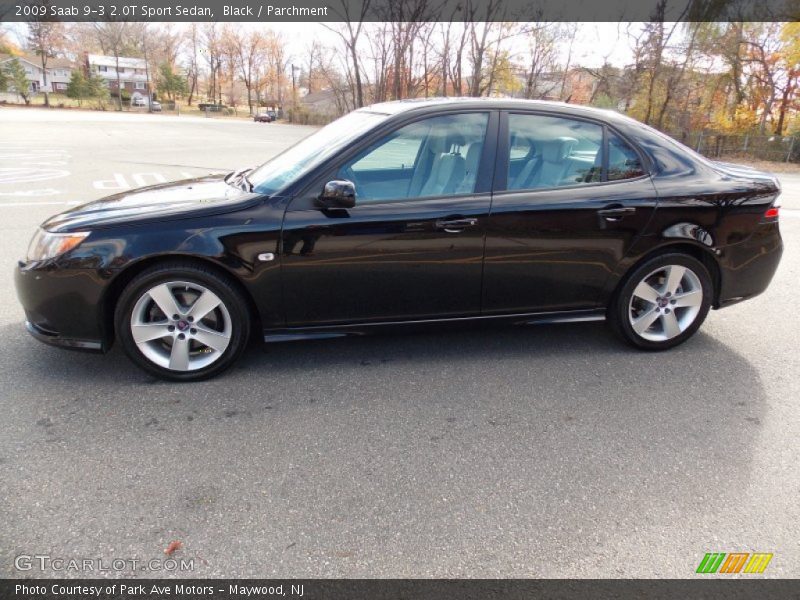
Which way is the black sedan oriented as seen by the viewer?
to the viewer's left
